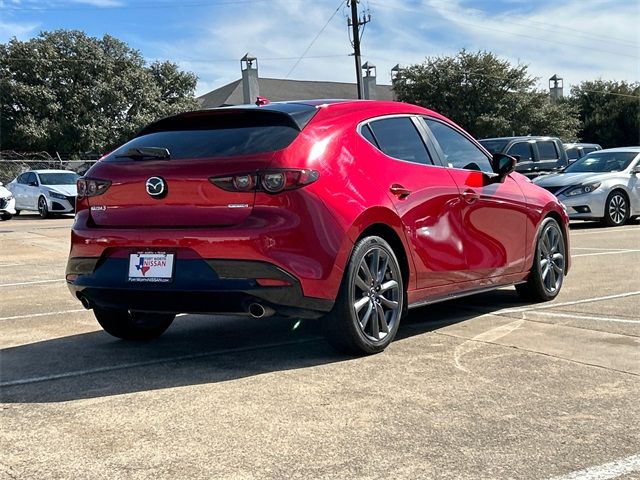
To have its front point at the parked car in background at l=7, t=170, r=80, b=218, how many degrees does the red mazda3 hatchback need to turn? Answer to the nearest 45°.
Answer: approximately 90° to its left

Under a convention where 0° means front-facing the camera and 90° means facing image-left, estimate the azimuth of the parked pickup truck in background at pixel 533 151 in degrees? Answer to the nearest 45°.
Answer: approximately 45°

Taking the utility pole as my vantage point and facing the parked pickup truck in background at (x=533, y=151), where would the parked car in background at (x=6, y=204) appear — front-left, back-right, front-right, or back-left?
front-right

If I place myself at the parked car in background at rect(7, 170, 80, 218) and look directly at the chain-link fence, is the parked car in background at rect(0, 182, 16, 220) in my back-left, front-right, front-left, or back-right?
back-left

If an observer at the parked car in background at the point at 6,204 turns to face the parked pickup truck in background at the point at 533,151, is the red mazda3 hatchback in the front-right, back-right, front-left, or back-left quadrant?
front-right

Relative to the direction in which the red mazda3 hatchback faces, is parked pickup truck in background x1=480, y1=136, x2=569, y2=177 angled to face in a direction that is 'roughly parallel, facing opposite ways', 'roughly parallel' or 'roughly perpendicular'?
roughly parallel, facing opposite ways

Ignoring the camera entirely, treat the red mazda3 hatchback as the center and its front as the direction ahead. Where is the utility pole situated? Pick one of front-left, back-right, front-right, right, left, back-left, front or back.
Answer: front-left

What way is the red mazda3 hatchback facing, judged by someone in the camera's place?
facing away from the viewer and to the right of the viewer

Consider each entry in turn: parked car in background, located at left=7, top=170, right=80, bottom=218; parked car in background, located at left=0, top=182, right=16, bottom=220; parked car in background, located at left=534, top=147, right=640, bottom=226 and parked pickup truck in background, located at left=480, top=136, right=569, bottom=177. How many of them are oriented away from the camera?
0

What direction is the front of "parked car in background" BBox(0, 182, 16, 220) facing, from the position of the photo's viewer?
facing the viewer and to the right of the viewer

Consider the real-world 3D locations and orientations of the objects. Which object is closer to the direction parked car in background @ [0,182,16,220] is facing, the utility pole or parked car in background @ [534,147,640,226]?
the parked car in background

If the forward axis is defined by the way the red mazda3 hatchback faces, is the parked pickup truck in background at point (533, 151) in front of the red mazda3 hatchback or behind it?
in front

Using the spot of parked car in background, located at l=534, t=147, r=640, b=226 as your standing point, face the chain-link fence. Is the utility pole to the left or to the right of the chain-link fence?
right

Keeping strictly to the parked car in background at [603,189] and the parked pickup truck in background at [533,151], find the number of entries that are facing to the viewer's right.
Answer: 0
